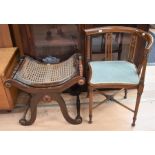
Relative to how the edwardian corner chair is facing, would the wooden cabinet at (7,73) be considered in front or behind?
in front

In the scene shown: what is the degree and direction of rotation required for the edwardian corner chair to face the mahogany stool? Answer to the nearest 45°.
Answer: approximately 45° to its right

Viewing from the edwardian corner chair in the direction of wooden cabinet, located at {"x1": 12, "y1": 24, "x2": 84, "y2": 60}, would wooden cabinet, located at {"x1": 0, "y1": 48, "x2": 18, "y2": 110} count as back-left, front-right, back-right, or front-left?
front-left

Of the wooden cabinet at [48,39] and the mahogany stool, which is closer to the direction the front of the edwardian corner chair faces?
the mahogany stool

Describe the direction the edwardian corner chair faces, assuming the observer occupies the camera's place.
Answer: facing the viewer and to the left of the viewer

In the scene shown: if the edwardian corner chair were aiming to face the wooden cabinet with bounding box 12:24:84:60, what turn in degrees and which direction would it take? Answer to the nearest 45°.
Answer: approximately 45° to its right
